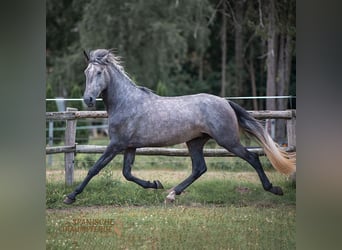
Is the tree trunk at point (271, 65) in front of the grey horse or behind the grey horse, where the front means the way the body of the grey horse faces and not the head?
behind

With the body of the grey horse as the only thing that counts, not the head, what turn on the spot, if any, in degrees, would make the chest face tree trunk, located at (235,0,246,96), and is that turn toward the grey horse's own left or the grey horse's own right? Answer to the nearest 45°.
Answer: approximately 135° to the grey horse's own right

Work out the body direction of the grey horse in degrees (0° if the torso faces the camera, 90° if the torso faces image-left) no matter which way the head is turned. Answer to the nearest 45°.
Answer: approximately 90°

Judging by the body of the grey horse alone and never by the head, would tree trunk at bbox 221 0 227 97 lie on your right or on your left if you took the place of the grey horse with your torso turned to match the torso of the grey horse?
on your right
